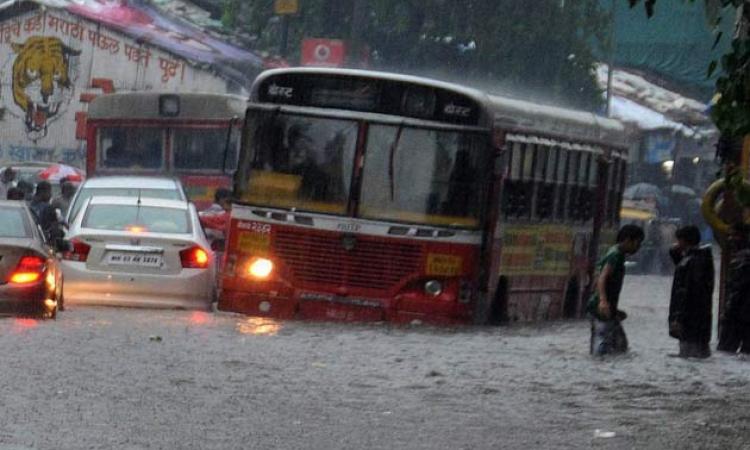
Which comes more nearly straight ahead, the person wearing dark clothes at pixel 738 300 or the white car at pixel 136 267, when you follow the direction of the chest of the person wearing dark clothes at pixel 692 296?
the white car

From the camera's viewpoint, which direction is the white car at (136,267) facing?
away from the camera

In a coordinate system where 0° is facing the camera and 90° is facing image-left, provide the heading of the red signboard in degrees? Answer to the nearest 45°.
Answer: approximately 0°

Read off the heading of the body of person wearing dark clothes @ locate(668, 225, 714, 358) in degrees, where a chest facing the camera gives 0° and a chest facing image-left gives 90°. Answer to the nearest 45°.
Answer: approximately 90°

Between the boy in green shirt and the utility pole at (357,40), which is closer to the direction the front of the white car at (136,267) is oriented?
the utility pole

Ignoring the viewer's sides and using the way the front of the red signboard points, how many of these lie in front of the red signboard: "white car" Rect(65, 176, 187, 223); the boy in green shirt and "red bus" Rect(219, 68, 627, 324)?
3

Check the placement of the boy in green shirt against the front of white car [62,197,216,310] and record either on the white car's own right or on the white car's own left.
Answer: on the white car's own right

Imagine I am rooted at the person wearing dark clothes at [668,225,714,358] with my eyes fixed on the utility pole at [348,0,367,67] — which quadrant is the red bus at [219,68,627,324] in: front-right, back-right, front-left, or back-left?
front-left

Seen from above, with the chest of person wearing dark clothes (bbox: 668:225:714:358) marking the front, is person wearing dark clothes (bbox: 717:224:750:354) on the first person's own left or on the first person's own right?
on the first person's own right
